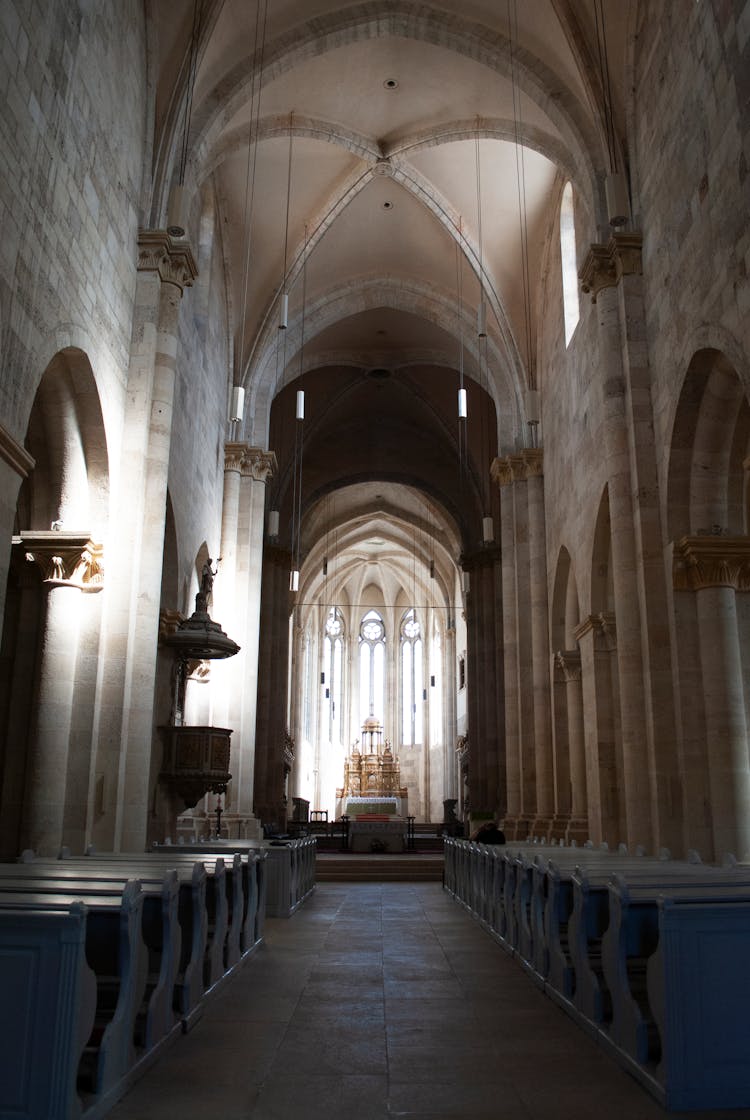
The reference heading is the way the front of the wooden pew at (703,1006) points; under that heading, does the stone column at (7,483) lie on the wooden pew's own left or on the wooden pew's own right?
on the wooden pew's own left

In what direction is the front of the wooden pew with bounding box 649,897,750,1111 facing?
away from the camera

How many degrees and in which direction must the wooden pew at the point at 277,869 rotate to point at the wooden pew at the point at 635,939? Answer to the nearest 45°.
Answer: approximately 180°

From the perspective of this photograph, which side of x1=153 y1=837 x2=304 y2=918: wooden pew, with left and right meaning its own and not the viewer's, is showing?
back

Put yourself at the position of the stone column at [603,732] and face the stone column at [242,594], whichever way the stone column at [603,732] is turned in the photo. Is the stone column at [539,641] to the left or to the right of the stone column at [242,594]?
right

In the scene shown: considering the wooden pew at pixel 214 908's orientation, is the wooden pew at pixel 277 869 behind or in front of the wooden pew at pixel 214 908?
in front

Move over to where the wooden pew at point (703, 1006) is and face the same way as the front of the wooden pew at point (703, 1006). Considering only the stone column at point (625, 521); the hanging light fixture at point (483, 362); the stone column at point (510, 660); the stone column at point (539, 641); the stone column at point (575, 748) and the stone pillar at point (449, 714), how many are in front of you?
6

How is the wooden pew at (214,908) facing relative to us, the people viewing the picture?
facing away from the viewer

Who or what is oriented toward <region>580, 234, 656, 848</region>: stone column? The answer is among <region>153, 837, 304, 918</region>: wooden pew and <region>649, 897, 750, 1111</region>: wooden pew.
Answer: <region>649, 897, 750, 1111</region>: wooden pew

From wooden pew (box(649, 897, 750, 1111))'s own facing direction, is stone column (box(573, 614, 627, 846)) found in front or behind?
in front

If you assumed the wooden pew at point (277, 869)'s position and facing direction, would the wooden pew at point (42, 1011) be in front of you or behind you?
behind

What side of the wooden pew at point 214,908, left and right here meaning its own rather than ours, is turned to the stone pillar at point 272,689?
front

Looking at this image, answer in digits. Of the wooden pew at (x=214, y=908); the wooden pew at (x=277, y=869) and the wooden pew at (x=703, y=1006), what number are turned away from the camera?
3
